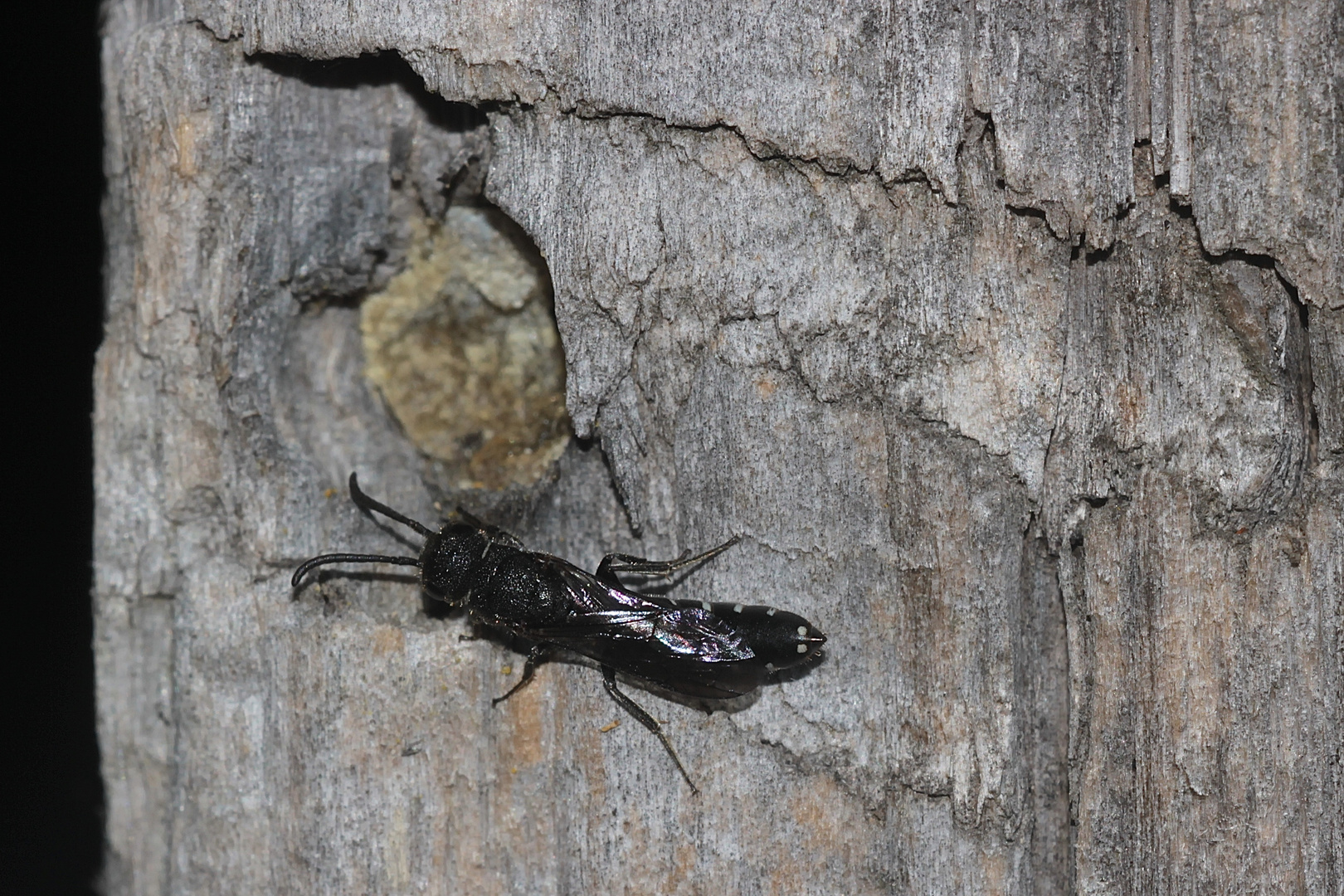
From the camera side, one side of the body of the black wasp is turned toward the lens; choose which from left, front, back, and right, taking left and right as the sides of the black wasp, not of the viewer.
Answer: left
